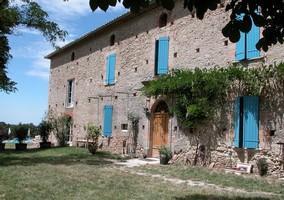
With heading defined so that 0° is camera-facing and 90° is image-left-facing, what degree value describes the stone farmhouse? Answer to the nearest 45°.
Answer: approximately 45°

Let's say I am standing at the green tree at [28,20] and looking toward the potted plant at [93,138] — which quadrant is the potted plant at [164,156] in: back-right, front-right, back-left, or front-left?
front-right

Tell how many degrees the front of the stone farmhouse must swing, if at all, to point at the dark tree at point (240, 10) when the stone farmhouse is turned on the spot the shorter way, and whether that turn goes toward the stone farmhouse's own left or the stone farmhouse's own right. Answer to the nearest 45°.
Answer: approximately 45° to the stone farmhouse's own left

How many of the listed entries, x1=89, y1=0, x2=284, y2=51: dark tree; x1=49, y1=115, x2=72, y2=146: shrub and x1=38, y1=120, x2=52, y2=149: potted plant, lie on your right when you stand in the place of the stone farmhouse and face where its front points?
2

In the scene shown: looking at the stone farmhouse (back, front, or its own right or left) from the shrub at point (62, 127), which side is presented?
right
